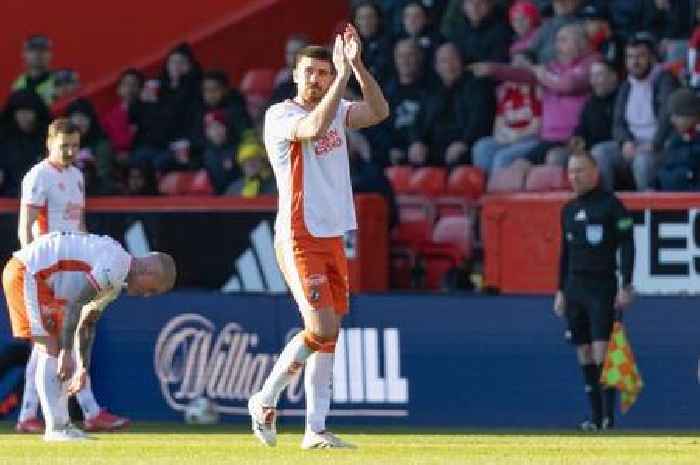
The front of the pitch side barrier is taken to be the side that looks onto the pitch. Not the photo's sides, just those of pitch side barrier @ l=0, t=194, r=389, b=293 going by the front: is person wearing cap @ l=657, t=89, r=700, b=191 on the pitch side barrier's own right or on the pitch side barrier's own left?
on the pitch side barrier's own left

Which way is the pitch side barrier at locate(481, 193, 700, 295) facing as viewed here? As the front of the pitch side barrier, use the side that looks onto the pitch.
toward the camera

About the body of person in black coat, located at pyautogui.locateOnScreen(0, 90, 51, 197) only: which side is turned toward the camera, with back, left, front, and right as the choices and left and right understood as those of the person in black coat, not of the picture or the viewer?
front

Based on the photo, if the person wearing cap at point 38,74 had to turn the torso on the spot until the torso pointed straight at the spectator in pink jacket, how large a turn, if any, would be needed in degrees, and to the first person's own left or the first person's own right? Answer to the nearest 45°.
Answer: approximately 45° to the first person's own left

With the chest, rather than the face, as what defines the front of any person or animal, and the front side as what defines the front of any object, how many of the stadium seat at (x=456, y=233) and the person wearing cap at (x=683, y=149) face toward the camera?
2

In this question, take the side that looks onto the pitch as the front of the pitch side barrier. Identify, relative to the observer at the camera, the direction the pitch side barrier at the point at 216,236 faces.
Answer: facing the viewer

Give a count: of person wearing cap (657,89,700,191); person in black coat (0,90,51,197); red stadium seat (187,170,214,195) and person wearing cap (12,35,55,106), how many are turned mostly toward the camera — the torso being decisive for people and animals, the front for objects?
4

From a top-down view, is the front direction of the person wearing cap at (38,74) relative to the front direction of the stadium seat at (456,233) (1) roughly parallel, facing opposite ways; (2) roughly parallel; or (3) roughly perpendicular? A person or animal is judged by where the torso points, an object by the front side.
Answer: roughly parallel

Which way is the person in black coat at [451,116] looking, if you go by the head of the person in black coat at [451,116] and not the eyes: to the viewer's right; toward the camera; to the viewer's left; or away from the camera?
toward the camera

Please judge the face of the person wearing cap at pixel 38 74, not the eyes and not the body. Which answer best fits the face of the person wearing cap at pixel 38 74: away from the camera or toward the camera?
toward the camera
